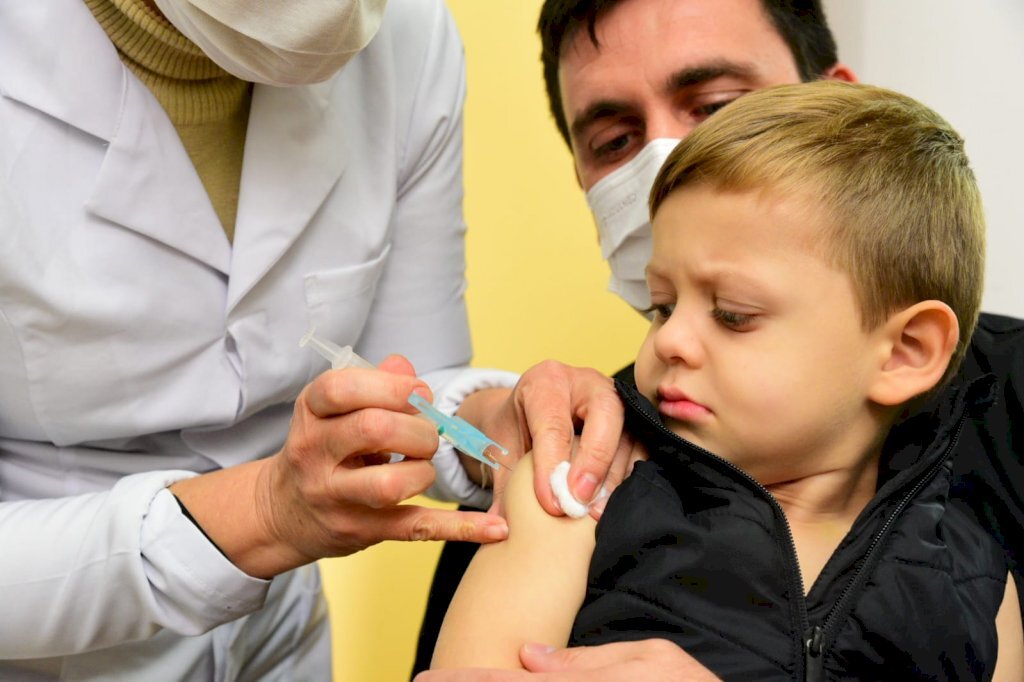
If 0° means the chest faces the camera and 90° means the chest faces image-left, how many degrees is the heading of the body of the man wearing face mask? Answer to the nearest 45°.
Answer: approximately 45°

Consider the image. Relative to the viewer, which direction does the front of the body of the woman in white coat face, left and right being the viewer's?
facing the viewer and to the right of the viewer

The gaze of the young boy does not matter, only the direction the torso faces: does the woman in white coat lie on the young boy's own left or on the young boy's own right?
on the young boy's own right

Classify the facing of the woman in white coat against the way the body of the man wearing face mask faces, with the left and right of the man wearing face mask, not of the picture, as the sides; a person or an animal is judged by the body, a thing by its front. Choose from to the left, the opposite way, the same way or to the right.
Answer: to the left

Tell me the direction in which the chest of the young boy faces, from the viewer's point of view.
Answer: toward the camera

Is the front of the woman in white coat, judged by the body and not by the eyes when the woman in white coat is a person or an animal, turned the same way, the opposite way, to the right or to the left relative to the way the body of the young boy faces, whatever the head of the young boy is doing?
to the left
